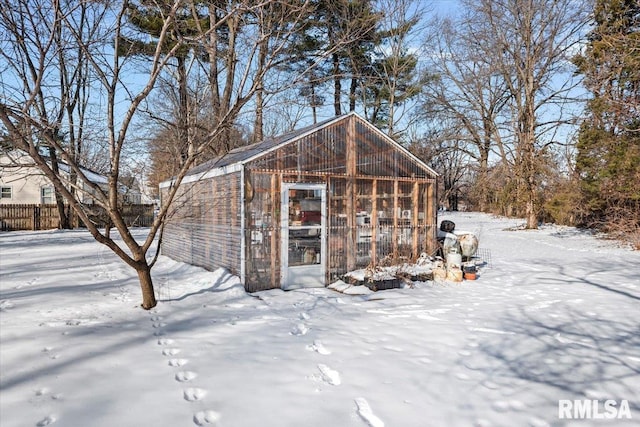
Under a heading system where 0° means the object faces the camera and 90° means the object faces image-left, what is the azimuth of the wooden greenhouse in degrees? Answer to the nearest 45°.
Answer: approximately 315°

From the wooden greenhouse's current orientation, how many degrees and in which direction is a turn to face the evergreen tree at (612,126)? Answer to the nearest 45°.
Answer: approximately 90° to its left

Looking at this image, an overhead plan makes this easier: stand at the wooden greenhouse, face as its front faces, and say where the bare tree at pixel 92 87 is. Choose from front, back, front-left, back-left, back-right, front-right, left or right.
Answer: right

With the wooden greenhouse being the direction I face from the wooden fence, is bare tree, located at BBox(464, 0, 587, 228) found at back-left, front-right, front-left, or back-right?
front-left

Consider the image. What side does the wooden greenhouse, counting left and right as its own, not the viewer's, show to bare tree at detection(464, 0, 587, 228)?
left

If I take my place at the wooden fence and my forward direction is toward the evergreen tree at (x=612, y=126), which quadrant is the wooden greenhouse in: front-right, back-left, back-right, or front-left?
front-right

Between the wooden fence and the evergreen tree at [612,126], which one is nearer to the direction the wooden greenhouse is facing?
the evergreen tree

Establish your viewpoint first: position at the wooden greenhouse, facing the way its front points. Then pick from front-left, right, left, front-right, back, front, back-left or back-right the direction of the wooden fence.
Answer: back
